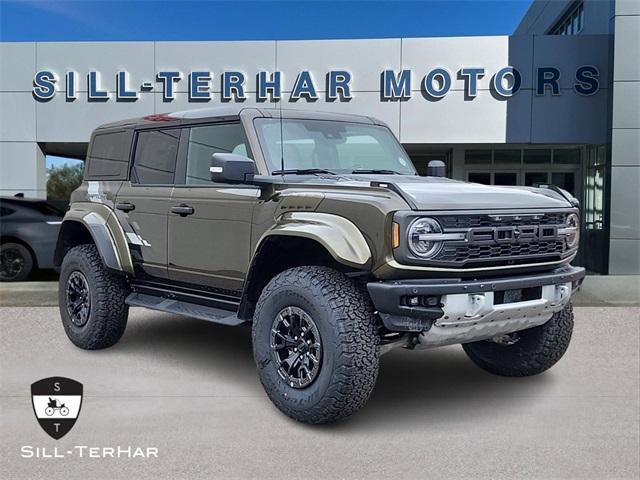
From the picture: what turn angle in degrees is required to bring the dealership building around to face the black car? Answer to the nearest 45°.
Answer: approximately 45° to its right

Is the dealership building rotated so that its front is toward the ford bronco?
yes

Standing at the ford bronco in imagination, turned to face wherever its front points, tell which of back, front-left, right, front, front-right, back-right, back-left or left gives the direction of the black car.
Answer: back

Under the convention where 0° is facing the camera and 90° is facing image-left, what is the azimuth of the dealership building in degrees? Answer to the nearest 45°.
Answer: approximately 0°

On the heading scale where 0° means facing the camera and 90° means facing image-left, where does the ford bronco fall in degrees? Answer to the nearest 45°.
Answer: approximately 315°

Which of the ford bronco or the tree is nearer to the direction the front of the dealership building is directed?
the ford bronco

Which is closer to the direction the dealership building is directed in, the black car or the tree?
the black car

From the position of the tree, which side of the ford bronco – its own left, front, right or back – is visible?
back

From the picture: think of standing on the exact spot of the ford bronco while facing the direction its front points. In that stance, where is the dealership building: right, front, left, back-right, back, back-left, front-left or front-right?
back-left

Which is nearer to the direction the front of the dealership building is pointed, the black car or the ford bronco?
the ford bronco
